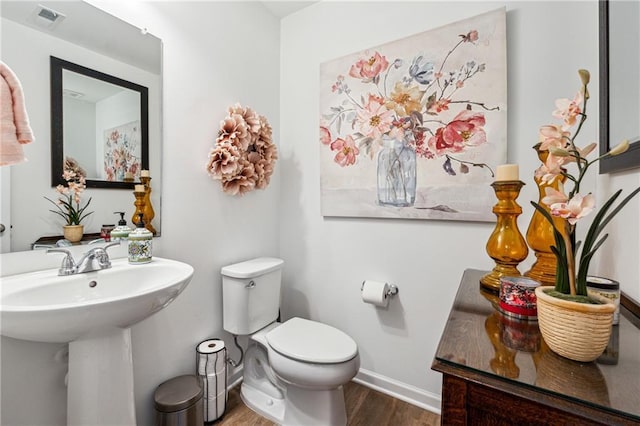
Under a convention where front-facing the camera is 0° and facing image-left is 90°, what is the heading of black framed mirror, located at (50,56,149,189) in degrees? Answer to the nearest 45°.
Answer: approximately 315°

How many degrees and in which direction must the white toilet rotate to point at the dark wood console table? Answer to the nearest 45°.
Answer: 0° — it already faces it

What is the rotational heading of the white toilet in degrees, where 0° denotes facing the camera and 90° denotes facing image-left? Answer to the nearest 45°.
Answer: approximately 315°

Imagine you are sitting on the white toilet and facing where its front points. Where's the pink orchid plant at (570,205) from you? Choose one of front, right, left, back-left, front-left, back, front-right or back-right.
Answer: front

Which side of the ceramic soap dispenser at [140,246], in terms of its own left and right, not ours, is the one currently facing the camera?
front

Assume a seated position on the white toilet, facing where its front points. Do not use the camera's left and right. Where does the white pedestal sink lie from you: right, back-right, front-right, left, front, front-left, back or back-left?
right
